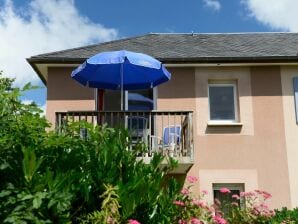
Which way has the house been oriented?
toward the camera

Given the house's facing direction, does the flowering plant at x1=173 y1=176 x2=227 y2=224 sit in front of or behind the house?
in front
